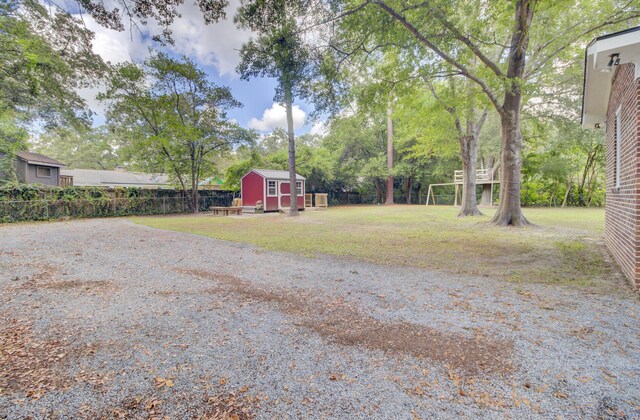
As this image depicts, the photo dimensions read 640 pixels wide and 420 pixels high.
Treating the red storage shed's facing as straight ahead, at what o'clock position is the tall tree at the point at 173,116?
The tall tree is roughly at 4 o'clock from the red storage shed.

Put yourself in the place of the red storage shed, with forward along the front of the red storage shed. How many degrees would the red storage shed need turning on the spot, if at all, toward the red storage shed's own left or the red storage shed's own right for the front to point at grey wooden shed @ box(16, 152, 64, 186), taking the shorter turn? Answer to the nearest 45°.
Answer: approximately 135° to the red storage shed's own right

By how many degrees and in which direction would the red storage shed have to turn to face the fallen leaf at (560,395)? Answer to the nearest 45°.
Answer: approximately 45° to its right

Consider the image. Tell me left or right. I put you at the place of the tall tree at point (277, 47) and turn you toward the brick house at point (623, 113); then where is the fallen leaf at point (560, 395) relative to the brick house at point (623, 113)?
right

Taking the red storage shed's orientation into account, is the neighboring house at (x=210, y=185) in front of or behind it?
behind

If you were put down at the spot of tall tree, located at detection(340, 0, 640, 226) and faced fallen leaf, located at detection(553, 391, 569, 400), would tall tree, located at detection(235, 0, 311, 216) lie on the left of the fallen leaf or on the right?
right

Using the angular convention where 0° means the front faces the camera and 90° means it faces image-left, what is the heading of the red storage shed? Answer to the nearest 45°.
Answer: approximately 315°

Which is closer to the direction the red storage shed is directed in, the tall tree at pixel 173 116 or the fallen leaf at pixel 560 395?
the fallen leaf
